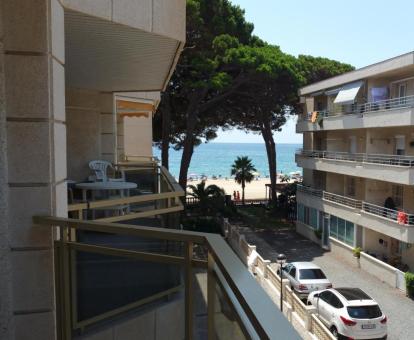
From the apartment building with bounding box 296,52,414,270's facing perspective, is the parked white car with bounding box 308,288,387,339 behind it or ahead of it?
ahead

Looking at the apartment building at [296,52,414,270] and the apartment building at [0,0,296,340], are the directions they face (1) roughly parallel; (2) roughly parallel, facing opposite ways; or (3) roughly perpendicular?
roughly parallel, facing opposite ways

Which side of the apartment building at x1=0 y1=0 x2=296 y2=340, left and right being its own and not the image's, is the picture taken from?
right

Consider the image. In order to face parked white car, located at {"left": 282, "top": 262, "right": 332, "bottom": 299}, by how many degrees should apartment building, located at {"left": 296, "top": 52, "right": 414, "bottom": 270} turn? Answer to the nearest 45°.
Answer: approximately 45° to its left

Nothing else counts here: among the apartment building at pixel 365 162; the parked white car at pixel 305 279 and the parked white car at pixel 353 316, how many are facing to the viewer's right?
0

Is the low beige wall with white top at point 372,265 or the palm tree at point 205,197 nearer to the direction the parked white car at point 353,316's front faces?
the palm tree

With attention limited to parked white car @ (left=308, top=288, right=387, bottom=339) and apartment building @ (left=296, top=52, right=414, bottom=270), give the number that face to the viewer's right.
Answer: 0

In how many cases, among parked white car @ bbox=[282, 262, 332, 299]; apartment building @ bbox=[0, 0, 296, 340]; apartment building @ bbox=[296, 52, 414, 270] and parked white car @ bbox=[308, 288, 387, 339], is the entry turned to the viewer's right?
1

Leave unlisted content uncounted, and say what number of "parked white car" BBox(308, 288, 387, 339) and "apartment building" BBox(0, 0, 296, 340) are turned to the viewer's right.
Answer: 1

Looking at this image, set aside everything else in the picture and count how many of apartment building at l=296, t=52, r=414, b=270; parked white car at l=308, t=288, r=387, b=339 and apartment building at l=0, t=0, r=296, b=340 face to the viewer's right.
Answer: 1

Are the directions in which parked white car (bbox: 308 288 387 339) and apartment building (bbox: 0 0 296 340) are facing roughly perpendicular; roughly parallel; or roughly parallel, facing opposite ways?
roughly perpendicular

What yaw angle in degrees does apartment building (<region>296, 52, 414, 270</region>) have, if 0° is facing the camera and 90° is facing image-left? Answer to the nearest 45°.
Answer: approximately 45°

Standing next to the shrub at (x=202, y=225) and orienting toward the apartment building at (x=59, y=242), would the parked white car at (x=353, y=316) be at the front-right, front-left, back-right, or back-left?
front-left
